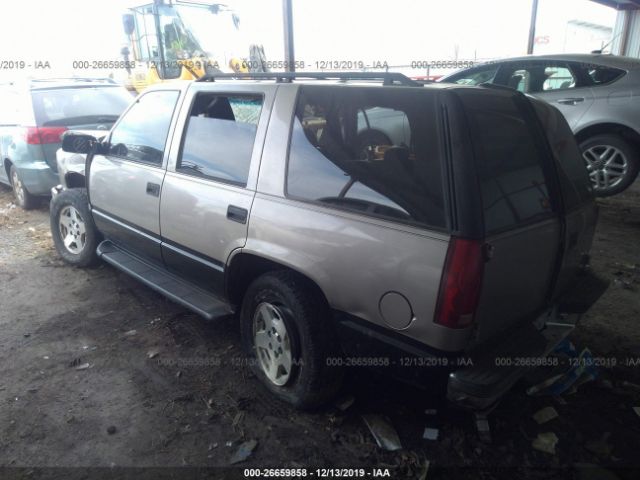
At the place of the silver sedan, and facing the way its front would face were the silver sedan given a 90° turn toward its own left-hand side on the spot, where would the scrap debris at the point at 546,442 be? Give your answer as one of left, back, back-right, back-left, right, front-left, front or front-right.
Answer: front

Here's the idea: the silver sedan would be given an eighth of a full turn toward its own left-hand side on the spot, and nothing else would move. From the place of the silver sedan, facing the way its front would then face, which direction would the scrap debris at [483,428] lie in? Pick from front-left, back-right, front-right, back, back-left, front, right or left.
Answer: front-left

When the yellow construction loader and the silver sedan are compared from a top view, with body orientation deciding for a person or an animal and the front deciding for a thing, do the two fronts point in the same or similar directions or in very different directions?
very different directions

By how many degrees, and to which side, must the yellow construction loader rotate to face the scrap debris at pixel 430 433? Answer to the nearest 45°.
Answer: approximately 45° to its right

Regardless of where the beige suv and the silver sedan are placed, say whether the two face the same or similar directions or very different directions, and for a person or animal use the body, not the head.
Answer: same or similar directions

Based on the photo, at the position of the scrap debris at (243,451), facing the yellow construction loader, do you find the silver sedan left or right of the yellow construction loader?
right

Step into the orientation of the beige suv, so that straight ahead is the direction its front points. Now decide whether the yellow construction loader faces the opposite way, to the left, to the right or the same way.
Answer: the opposite way

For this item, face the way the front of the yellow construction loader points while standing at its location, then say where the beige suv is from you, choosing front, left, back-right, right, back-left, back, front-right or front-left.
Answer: front-right

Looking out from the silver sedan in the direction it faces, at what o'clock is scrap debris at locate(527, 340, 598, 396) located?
The scrap debris is roughly at 9 o'clock from the silver sedan.

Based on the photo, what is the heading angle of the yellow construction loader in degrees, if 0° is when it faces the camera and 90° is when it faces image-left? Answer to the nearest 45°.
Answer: approximately 315°

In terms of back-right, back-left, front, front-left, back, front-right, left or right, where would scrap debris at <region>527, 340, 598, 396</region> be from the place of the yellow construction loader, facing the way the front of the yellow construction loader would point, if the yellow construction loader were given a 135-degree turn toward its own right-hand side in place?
left

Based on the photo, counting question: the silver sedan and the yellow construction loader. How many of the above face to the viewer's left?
1

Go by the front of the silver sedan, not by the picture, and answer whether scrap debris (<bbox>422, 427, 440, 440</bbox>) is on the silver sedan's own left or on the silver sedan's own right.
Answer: on the silver sedan's own left

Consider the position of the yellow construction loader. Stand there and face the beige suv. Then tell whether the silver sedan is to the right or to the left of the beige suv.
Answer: left

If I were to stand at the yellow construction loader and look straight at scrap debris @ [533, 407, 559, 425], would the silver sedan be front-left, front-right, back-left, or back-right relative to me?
front-left

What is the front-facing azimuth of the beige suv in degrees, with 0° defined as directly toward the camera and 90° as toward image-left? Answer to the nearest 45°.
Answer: approximately 135°
